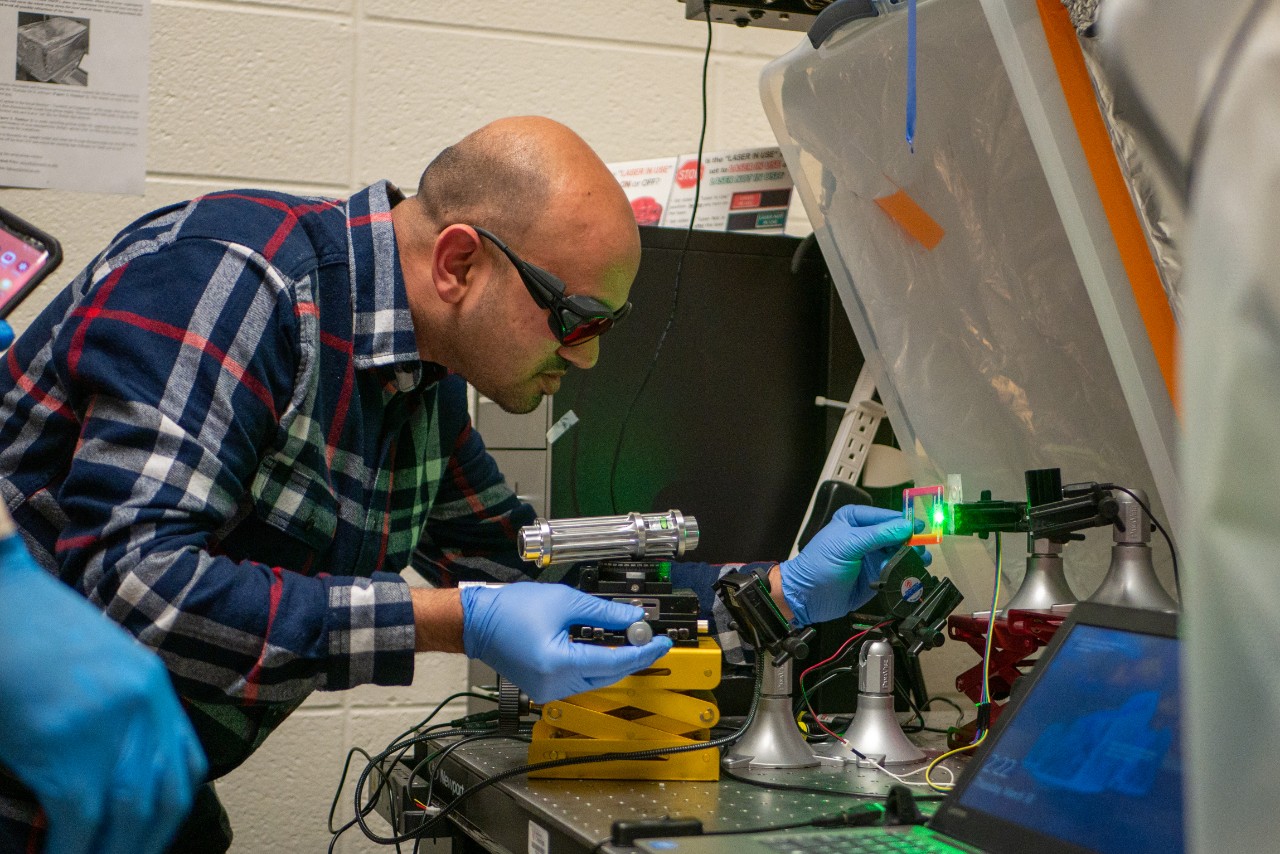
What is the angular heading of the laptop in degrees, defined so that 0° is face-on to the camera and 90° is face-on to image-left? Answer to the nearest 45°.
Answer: approximately 45°

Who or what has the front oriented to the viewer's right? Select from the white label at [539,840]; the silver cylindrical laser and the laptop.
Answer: the silver cylindrical laser

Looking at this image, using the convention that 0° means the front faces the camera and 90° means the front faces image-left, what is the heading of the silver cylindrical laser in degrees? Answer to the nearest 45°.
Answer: approximately 270°

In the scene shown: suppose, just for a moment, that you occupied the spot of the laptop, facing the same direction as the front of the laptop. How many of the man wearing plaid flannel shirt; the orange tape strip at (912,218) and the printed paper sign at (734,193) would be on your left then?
0

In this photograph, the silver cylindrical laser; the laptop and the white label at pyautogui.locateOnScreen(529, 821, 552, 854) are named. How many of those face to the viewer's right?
1

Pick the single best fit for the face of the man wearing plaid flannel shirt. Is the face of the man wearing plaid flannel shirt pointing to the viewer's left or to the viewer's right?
to the viewer's right

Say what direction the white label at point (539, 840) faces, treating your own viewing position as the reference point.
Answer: facing the viewer and to the left of the viewer

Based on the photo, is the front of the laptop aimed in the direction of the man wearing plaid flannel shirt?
no

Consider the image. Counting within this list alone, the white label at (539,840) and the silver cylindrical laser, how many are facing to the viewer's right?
1
